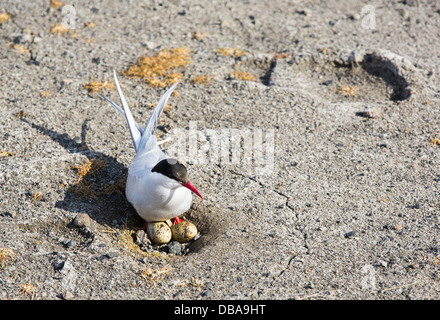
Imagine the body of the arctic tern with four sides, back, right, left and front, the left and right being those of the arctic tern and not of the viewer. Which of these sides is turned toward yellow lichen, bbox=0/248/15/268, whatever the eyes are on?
right

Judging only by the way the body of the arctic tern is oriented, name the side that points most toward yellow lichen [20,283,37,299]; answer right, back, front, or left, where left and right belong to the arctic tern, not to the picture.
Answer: right

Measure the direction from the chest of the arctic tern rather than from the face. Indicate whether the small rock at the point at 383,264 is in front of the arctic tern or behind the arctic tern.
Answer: in front

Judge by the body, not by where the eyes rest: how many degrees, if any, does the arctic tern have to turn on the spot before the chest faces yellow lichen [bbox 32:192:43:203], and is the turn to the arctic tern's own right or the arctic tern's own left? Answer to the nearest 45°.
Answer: approximately 135° to the arctic tern's own right

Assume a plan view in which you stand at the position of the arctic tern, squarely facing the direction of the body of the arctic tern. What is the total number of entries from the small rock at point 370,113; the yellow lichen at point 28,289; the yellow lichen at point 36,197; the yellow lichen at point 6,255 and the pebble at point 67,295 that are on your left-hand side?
1

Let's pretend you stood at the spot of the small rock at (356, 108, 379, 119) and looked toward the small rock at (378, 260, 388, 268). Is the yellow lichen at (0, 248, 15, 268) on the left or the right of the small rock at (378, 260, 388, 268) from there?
right

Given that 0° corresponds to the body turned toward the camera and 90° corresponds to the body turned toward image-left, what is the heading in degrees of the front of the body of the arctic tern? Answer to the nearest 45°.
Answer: approximately 315°

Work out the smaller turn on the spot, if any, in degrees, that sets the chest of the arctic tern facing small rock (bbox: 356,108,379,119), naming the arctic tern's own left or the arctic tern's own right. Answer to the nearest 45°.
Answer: approximately 90° to the arctic tern's own left

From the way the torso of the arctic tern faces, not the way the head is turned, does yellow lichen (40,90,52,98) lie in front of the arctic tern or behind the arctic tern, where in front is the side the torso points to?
behind

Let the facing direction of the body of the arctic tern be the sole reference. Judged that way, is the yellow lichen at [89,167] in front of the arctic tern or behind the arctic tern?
behind
